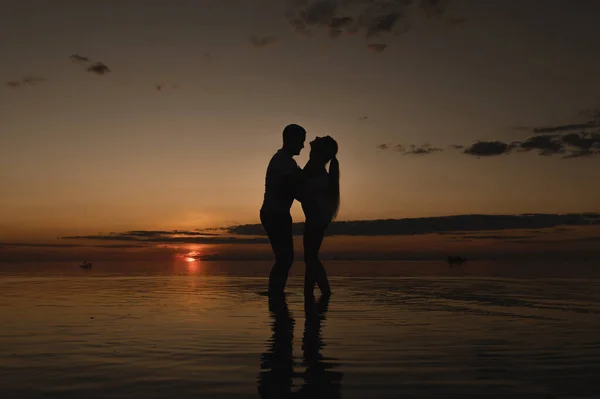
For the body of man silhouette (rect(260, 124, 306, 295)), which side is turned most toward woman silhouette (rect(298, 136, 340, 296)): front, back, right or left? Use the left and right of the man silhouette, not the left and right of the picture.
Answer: front

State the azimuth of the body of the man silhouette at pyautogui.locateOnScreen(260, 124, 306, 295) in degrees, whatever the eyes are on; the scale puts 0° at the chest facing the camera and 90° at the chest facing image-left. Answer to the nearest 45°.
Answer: approximately 270°
